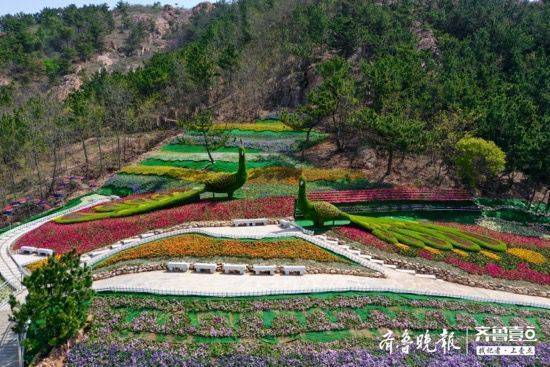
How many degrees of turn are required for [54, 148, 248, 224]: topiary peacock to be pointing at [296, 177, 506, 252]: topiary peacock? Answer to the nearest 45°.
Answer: approximately 45° to its right

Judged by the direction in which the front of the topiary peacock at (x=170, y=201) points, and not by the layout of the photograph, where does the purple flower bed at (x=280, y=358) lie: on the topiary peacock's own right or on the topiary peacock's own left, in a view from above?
on the topiary peacock's own right

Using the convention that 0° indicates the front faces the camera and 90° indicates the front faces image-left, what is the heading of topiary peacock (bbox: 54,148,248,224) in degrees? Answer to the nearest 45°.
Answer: approximately 270°

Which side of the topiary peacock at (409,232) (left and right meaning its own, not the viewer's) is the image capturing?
left

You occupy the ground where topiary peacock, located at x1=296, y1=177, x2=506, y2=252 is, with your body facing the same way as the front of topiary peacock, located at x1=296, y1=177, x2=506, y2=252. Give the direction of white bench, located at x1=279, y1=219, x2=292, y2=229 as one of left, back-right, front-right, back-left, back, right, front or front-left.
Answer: front

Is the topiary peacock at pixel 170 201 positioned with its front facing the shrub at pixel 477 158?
yes

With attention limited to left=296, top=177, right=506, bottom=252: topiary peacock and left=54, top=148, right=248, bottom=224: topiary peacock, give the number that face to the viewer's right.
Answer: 1

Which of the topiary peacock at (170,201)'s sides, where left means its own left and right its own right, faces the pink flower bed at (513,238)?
front

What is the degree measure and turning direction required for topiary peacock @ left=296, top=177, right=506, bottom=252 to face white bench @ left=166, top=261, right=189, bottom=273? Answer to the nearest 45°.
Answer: approximately 45° to its left

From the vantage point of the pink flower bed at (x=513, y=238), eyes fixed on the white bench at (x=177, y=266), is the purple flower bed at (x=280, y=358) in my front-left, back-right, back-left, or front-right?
front-left

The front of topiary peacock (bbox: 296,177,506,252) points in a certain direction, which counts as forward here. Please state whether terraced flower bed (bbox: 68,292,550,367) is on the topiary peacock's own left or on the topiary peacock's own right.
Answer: on the topiary peacock's own left

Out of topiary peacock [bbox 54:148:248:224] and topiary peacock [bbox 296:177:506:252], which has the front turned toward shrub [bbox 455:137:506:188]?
topiary peacock [bbox 54:148:248:224]

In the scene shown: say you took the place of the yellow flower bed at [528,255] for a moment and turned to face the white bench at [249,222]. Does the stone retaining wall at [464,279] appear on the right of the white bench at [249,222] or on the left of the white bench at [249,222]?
left

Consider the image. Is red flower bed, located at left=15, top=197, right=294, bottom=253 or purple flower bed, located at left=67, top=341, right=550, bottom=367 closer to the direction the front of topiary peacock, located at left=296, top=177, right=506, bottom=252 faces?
the red flower bed
